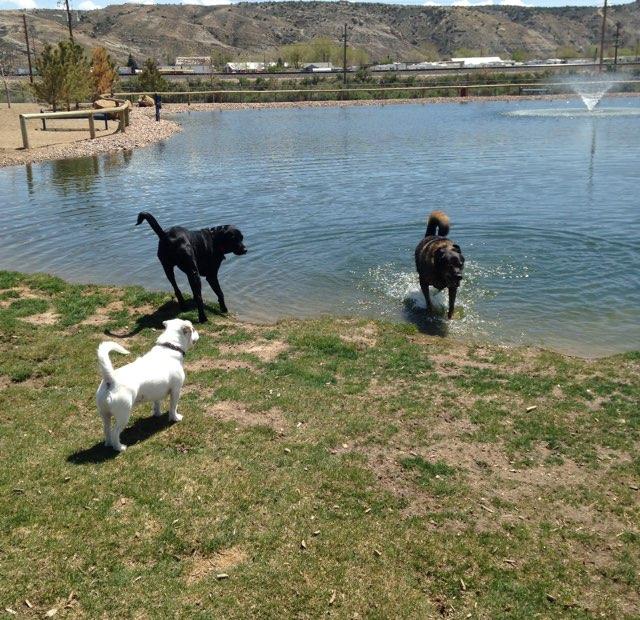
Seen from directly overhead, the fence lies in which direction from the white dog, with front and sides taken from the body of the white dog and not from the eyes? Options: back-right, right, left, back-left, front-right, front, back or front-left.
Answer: front-left

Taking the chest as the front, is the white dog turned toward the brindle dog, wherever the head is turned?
yes

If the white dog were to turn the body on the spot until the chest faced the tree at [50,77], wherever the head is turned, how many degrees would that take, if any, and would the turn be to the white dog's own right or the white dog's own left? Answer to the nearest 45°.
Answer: approximately 45° to the white dog's own left

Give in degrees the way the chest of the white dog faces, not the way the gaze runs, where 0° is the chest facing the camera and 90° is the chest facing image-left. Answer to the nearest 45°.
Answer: approximately 225°

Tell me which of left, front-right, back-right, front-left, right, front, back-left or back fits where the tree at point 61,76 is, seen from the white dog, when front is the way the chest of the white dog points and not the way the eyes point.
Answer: front-left
